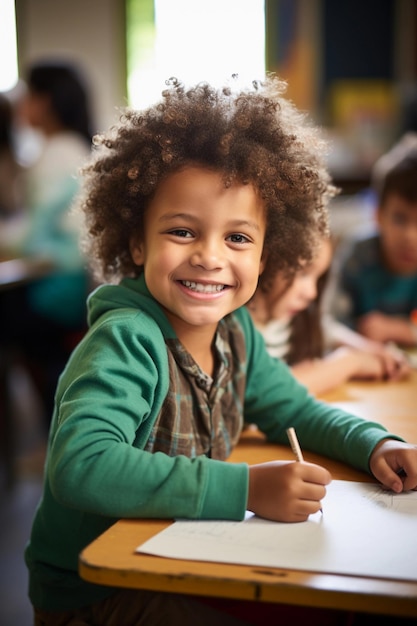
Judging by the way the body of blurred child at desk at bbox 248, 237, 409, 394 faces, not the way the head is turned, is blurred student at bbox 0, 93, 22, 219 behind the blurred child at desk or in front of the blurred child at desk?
behind

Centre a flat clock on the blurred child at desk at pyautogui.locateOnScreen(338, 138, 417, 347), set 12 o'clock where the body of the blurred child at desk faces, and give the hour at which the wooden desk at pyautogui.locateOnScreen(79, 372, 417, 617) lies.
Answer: The wooden desk is roughly at 12 o'clock from the blurred child at desk.

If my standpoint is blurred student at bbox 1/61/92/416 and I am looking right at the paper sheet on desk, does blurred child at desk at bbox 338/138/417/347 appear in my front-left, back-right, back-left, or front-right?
front-left

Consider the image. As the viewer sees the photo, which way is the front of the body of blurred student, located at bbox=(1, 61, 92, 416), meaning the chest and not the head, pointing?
to the viewer's left

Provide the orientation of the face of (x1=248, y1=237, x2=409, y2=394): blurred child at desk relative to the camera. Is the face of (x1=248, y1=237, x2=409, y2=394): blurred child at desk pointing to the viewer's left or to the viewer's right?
to the viewer's right

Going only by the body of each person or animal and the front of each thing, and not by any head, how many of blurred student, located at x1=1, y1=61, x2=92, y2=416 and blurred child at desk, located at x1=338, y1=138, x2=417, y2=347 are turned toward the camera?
1

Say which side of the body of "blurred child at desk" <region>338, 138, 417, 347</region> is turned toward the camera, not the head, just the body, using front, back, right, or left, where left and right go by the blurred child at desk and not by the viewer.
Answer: front

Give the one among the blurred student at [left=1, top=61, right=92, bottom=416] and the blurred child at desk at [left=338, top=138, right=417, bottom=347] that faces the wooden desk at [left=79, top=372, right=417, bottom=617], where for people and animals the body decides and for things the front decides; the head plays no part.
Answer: the blurred child at desk
